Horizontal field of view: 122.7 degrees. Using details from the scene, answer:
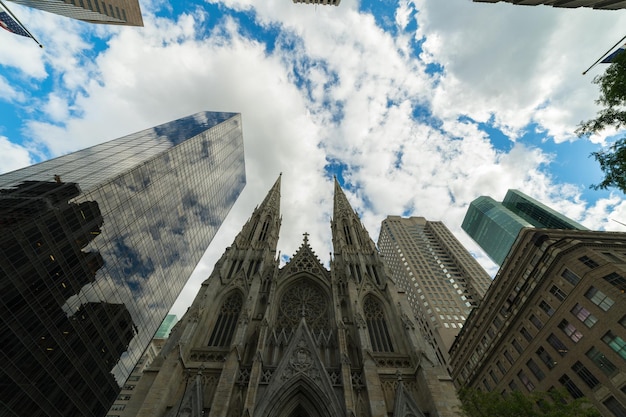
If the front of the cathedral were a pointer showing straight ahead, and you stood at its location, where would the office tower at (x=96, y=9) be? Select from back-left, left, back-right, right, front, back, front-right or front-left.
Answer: front-right

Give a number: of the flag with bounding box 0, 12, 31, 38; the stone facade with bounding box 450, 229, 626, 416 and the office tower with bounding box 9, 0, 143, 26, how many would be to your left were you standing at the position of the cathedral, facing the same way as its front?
1

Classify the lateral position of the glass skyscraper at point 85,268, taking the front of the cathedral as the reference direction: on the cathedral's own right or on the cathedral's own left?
on the cathedral's own right

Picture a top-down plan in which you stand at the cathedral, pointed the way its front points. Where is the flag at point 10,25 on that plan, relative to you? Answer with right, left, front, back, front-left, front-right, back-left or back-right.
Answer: front-right

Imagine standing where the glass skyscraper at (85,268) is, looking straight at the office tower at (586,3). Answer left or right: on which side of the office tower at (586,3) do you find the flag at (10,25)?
right

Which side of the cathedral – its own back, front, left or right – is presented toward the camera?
front

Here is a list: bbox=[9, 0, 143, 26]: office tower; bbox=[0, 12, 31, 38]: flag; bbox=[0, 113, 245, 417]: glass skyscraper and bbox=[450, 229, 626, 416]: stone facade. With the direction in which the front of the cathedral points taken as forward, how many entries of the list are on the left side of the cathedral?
1

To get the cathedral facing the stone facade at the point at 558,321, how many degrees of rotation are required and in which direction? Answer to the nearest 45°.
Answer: approximately 90° to its left

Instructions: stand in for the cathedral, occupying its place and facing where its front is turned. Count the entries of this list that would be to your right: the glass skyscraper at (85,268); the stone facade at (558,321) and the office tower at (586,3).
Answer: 1

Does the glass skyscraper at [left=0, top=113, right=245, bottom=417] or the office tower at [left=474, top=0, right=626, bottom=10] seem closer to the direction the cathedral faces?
the office tower

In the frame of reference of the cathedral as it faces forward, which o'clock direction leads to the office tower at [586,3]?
The office tower is roughly at 11 o'clock from the cathedral.

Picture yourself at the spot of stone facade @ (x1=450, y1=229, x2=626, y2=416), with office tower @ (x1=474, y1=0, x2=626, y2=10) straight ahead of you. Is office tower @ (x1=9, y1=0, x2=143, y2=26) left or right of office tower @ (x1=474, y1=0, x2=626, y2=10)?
right

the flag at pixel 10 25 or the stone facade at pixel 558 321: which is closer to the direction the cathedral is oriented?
the flag
